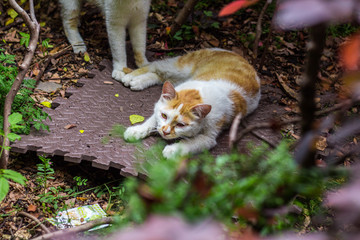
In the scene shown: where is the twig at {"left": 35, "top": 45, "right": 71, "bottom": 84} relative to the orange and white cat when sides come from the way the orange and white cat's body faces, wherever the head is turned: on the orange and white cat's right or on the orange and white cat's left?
on the orange and white cat's right

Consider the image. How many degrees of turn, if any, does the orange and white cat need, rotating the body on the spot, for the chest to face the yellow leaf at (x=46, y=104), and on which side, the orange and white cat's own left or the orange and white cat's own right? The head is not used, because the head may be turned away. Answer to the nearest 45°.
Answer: approximately 45° to the orange and white cat's own right

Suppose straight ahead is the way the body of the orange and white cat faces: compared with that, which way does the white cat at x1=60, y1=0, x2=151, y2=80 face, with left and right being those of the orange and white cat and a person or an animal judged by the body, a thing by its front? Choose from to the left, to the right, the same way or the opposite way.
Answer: to the left

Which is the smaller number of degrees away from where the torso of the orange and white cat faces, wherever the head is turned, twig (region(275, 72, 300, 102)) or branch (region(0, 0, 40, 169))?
the branch

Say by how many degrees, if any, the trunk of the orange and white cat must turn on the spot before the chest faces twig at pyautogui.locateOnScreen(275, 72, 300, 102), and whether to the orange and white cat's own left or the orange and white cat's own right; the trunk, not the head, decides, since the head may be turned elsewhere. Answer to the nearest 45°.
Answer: approximately 180°

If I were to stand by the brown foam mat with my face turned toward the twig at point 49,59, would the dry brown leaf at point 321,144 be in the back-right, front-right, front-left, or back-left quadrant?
back-right

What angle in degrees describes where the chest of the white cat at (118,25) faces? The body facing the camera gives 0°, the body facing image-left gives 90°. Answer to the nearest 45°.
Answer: approximately 315°

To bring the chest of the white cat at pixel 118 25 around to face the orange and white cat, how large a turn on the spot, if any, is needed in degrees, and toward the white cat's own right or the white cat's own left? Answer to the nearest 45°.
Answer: approximately 45° to the white cat's own right

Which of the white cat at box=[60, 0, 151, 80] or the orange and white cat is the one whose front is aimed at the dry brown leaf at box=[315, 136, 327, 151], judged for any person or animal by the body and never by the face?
the white cat
